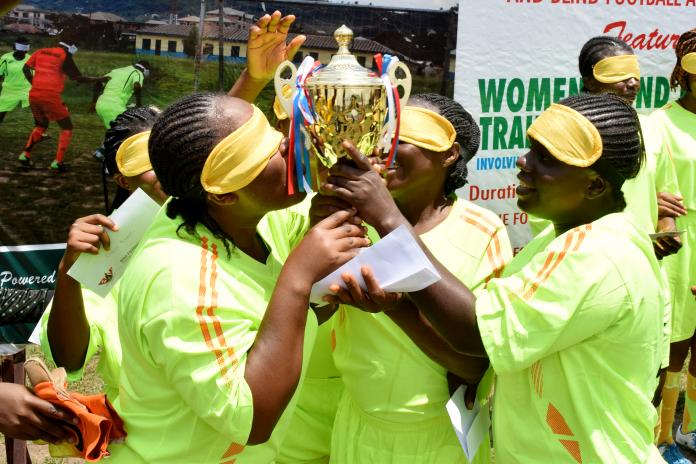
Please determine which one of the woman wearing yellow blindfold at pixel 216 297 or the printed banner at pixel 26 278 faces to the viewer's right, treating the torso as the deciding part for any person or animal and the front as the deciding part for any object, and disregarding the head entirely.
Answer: the woman wearing yellow blindfold

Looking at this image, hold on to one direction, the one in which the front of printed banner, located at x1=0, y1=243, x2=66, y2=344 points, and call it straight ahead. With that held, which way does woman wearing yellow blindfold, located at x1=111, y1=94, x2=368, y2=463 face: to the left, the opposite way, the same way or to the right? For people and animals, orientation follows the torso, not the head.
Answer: to the left

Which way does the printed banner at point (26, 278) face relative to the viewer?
toward the camera

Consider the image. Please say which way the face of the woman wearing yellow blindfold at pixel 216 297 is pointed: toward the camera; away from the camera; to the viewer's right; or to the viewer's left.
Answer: to the viewer's right

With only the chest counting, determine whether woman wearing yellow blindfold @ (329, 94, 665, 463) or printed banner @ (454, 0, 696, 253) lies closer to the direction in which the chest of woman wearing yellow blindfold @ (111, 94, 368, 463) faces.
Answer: the woman wearing yellow blindfold

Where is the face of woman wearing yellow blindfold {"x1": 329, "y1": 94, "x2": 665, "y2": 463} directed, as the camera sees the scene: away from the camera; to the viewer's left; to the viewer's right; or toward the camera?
to the viewer's left

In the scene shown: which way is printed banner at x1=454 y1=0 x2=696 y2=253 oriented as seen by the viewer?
toward the camera

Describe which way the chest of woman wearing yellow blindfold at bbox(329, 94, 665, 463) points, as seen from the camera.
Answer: to the viewer's left

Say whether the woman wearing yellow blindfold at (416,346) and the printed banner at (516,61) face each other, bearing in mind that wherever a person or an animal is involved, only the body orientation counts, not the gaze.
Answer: no

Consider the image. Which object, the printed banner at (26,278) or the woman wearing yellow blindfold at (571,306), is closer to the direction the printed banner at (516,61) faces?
the woman wearing yellow blindfold

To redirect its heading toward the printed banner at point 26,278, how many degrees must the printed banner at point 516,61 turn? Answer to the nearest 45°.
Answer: approximately 45° to its right

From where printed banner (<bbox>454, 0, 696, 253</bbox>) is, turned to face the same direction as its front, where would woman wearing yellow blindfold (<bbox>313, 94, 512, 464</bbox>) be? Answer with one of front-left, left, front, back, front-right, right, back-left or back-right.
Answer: front

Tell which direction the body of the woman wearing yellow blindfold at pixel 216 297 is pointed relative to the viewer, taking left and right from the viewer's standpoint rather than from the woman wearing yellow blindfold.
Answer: facing to the right of the viewer

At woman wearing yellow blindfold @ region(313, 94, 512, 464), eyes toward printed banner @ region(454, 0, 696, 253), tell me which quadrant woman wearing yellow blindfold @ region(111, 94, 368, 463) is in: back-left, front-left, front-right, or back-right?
back-left

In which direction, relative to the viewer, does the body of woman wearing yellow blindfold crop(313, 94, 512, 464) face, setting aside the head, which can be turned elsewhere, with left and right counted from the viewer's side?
facing the viewer and to the left of the viewer

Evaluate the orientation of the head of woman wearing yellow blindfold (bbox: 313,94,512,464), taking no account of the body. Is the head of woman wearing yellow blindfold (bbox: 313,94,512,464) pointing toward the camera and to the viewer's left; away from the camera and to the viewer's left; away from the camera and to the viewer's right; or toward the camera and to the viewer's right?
toward the camera and to the viewer's left

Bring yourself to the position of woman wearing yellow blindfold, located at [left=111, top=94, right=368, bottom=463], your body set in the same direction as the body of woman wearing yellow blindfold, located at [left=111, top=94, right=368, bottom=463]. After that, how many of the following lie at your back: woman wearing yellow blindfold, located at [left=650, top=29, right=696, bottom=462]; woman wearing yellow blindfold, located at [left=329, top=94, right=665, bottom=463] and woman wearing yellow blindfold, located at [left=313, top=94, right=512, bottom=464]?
0

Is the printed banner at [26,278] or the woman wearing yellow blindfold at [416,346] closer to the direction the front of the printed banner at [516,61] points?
the woman wearing yellow blindfold

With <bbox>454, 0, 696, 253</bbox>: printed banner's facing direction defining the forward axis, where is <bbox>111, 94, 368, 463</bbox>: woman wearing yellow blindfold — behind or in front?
in front

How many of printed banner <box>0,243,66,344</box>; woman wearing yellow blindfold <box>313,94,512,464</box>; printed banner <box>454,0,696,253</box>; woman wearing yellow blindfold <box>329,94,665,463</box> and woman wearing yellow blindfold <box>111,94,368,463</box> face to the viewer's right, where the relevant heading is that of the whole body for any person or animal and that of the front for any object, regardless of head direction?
1
